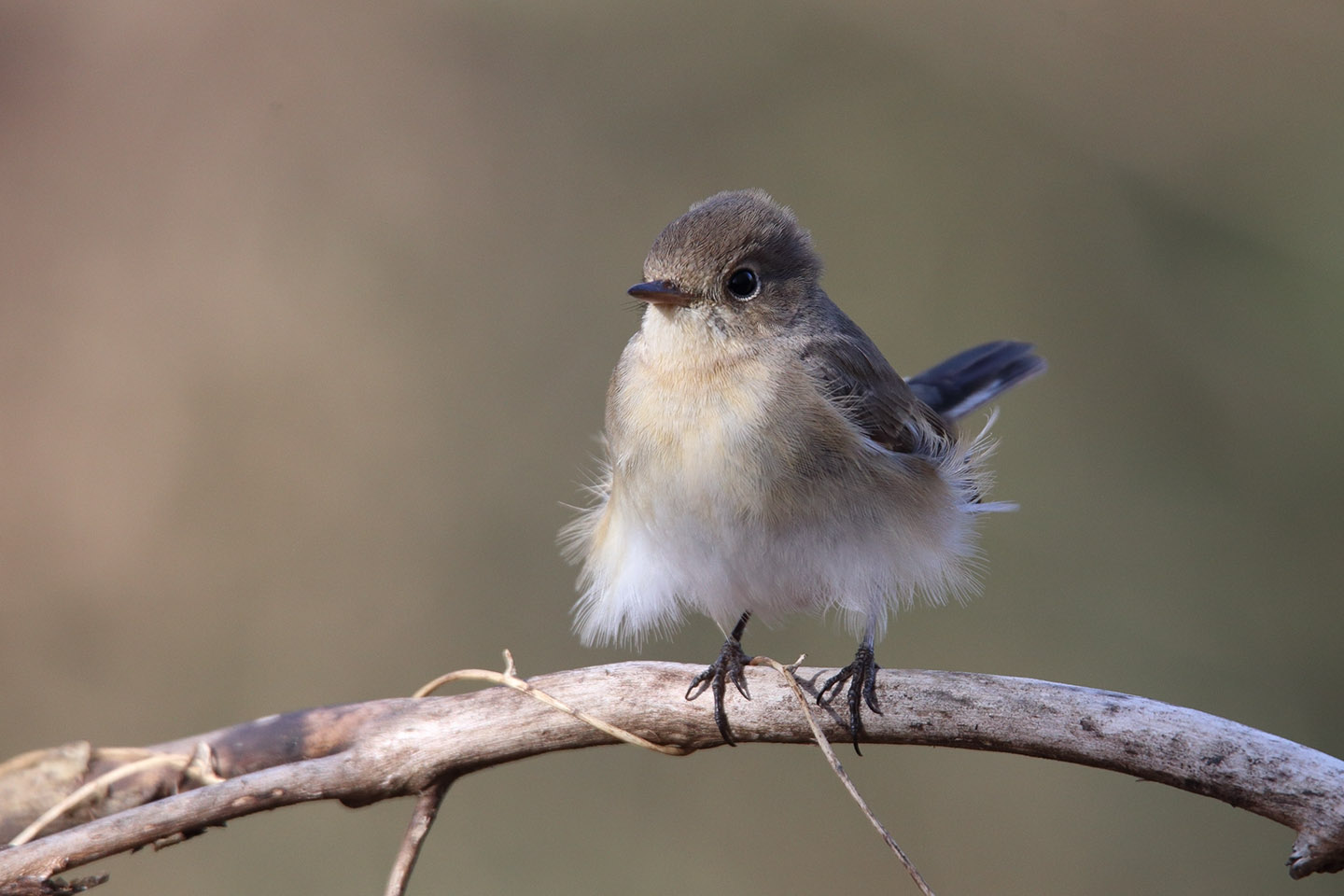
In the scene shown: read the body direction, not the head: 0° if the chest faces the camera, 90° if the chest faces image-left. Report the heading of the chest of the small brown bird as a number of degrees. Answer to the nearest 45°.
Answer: approximately 45°
